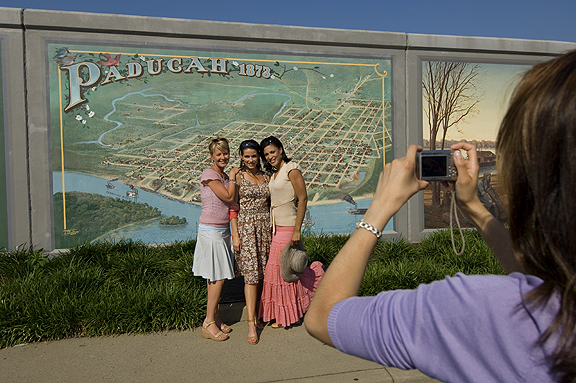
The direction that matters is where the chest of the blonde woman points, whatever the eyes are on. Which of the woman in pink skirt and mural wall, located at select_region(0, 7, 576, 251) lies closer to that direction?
the woman in pink skirt

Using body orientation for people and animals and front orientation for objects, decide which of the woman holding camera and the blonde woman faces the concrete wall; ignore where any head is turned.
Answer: the woman holding camera

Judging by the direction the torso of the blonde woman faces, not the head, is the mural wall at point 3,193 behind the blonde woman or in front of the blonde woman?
behind

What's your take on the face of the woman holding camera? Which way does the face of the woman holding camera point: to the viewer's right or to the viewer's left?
to the viewer's left

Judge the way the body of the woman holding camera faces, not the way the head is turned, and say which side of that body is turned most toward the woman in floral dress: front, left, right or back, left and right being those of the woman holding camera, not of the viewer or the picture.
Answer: front

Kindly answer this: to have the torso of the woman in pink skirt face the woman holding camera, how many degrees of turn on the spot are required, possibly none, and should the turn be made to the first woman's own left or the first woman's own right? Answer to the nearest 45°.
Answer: approximately 45° to the first woman's own left

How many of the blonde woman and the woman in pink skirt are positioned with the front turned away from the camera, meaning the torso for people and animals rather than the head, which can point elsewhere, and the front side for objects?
0

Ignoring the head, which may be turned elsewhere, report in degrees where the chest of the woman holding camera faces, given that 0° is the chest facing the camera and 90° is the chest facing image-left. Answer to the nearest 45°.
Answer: approximately 135°

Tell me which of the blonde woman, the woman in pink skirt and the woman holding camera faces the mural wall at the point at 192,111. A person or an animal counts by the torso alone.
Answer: the woman holding camera

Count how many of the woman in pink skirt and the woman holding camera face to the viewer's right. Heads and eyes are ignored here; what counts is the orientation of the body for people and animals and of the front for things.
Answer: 0

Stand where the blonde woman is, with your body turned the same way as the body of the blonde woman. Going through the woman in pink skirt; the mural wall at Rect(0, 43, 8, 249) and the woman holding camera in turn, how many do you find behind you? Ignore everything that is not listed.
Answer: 1

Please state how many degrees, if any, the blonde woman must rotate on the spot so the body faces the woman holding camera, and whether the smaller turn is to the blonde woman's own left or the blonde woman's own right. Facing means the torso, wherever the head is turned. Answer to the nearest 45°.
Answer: approximately 45° to the blonde woman's own right
